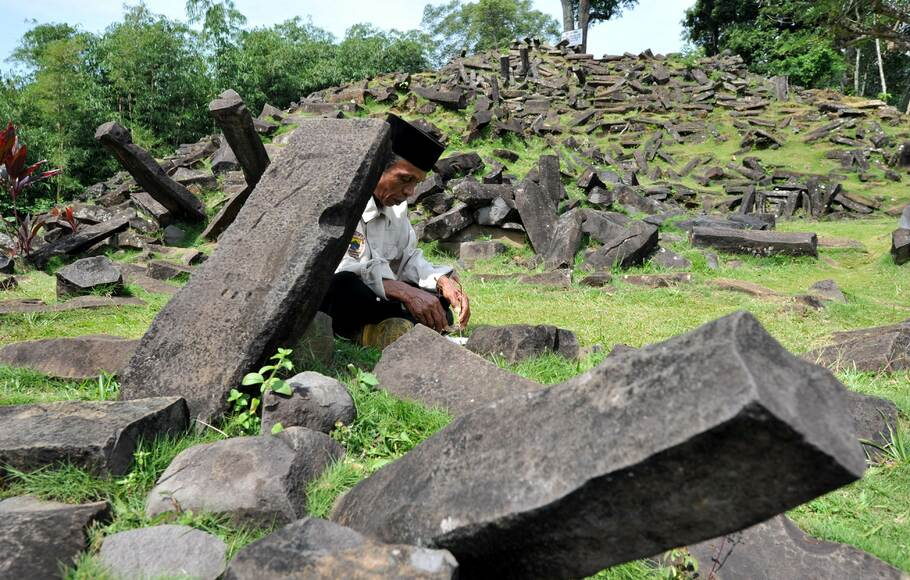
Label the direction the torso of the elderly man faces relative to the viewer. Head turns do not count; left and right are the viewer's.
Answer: facing the viewer and to the right of the viewer

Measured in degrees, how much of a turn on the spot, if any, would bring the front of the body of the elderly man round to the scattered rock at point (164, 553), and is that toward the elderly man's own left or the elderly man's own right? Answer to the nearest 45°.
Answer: approximately 45° to the elderly man's own right

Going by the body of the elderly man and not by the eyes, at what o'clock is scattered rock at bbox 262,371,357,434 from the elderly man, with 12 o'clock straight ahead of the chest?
The scattered rock is roughly at 2 o'clock from the elderly man.

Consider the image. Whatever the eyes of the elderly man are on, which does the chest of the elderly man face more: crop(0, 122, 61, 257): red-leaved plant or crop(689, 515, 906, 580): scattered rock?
the scattered rock

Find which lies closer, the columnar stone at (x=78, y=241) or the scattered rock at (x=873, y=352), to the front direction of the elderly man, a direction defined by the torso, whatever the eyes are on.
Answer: the scattered rock

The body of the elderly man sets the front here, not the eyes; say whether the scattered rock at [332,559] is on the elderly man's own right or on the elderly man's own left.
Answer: on the elderly man's own right

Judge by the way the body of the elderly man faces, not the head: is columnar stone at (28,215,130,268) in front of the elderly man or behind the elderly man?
behind

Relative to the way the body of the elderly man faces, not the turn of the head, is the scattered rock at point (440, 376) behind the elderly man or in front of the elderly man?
in front

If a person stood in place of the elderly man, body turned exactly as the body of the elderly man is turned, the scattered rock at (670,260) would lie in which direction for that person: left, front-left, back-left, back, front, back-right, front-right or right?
left

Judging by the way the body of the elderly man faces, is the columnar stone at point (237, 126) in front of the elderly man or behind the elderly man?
behind

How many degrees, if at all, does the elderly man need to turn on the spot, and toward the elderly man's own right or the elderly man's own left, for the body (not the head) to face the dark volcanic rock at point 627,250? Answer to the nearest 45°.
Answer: approximately 90° to the elderly man's own left

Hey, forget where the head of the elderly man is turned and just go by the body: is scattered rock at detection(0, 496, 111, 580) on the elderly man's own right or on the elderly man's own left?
on the elderly man's own right

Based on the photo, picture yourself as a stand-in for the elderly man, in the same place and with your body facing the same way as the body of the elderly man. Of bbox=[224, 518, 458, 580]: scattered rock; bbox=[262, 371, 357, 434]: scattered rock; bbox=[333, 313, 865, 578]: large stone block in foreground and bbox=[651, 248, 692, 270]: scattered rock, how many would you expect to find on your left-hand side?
1

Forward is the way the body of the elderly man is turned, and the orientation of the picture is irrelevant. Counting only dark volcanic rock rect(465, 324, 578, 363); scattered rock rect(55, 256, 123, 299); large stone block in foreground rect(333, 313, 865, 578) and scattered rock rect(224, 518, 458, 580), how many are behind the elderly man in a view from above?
1

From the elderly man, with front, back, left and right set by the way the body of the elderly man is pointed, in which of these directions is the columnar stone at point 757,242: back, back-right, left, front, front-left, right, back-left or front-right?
left
